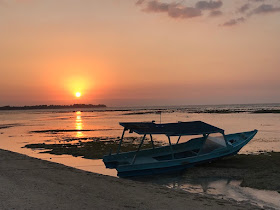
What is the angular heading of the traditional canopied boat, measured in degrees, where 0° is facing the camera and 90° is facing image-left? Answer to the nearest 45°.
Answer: approximately 225°
